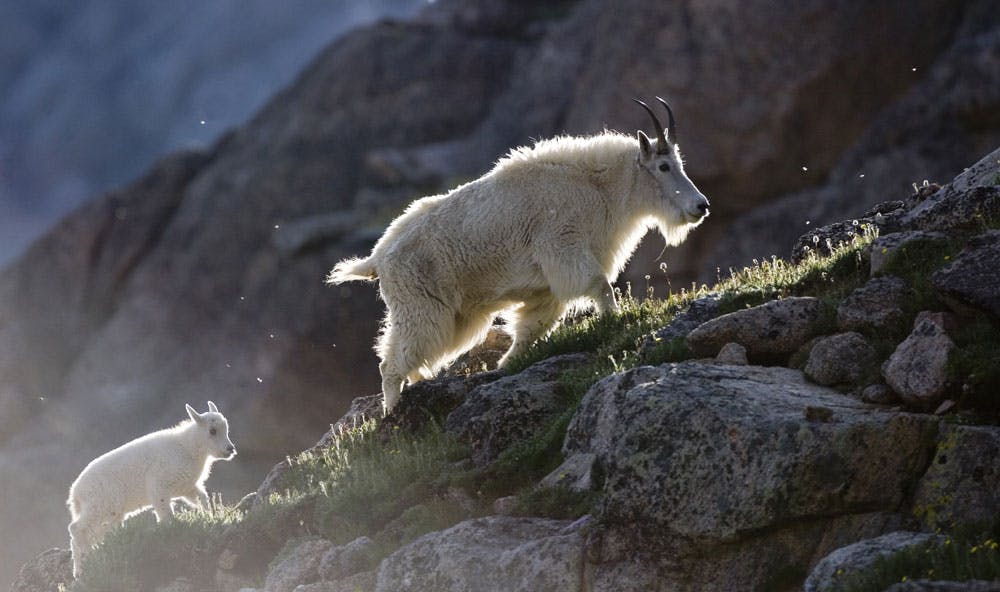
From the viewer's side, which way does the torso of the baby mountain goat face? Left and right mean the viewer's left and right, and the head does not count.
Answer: facing to the right of the viewer

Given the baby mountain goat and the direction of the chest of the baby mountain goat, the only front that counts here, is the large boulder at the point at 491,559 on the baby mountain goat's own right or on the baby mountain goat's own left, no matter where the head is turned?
on the baby mountain goat's own right

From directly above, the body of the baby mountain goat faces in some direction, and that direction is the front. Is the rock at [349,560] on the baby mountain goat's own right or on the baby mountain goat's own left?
on the baby mountain goat's own right

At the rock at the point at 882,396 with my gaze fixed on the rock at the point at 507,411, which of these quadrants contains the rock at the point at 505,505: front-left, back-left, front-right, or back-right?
front-left

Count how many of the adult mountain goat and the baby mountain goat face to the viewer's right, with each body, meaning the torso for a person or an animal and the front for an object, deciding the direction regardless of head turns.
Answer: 2

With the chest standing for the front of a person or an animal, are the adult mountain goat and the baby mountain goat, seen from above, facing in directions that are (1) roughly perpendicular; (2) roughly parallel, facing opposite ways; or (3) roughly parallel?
roughly parallel

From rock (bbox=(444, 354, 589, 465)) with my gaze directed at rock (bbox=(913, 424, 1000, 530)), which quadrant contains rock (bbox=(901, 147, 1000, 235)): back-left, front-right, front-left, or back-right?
front-left

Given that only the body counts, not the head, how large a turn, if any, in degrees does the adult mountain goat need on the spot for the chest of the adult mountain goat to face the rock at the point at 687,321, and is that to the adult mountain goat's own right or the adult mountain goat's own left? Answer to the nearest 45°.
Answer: approximately 45° to the adult mountain goat's own right

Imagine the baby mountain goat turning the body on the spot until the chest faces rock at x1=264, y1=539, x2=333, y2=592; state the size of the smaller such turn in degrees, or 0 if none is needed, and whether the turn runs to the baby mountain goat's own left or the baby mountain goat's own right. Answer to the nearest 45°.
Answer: approximately 90° to the baby mountain goat's own right

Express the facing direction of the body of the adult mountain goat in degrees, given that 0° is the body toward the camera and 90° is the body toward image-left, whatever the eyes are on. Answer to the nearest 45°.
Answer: approximately 270°
